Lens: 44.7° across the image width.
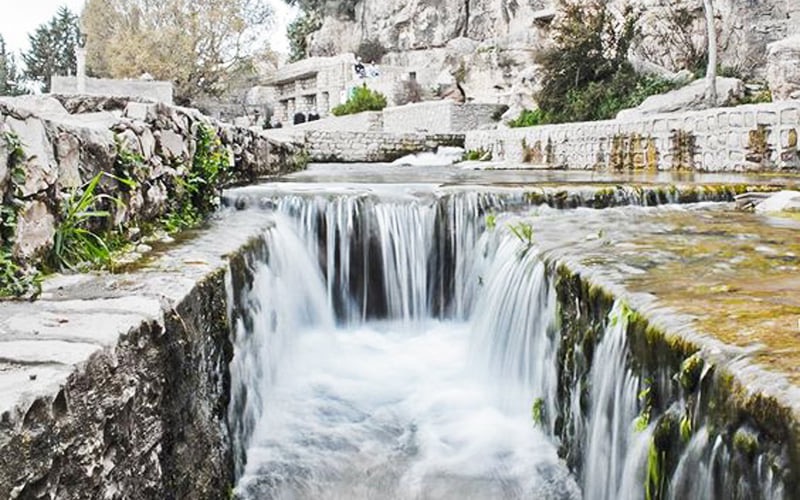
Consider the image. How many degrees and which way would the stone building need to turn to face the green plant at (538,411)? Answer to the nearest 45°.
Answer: approximately 45° to its left

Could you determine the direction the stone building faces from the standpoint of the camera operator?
facing the viewer and to the left of the viewer

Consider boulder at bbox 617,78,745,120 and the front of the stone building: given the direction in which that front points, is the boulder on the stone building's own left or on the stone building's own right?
on the stone building's own left

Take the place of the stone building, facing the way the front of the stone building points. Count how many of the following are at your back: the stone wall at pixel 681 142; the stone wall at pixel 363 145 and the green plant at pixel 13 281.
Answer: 0

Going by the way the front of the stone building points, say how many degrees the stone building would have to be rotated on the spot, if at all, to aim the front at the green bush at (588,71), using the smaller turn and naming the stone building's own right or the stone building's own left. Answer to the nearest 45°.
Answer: approximately 45° to the stone building's own left

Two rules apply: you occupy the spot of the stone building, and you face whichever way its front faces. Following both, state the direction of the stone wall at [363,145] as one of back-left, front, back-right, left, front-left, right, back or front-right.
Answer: front-left
